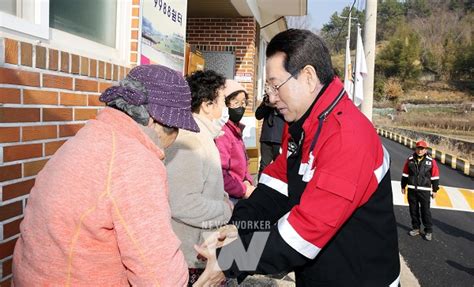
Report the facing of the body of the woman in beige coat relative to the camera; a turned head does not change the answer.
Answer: to the viewer's right

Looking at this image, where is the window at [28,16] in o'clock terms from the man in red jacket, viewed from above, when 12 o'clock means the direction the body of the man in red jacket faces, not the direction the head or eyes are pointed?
The window is roughly at 12 o'clock from the man in red jacket.

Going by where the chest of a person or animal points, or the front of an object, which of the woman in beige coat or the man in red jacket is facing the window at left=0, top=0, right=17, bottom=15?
the man in red jacket

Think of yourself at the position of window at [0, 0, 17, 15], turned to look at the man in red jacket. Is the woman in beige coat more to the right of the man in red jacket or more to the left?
left

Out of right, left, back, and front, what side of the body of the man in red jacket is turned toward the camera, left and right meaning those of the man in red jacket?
left

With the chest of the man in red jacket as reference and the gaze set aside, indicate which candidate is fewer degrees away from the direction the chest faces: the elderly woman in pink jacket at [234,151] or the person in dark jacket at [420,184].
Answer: the elderly woman in pink jacket

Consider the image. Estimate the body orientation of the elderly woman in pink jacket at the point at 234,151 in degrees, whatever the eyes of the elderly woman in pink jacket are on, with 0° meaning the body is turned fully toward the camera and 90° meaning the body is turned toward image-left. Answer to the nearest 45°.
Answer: approximately 315°

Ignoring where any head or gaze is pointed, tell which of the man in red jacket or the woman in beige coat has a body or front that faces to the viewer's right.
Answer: the woman in beige coat

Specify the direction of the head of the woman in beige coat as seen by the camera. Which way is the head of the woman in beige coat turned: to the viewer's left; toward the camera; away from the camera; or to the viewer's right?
to the viewer's right

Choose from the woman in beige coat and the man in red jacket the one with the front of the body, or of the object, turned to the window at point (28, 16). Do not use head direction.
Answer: the man in red jacket

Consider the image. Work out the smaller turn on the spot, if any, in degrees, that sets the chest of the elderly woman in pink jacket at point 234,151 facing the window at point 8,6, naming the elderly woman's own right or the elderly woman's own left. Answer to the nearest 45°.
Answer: approximately 90° to the elderly woman's own right

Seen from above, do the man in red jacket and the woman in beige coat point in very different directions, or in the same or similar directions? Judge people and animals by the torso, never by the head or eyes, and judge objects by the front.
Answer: very different directions

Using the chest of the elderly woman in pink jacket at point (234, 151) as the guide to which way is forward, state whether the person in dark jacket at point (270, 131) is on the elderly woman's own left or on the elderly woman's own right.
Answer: on the elderly woman's own left

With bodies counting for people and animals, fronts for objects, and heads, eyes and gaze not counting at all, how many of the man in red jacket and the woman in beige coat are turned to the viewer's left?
1

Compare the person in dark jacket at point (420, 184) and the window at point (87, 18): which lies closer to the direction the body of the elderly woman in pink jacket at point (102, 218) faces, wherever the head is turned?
the person in dark jacket
